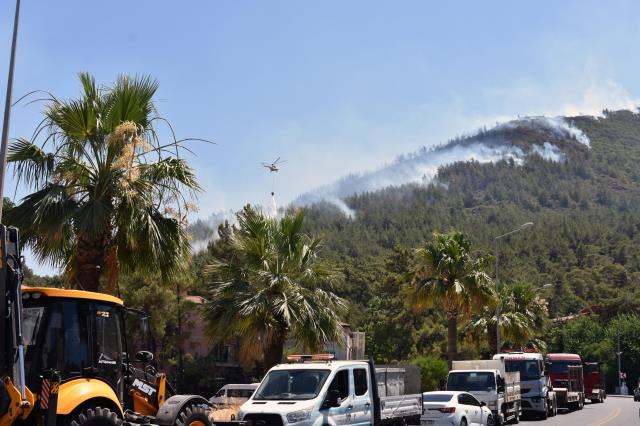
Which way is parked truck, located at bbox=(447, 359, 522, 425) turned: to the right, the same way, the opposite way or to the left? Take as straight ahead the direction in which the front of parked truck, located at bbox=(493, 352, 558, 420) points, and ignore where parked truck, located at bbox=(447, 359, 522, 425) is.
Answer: the same way

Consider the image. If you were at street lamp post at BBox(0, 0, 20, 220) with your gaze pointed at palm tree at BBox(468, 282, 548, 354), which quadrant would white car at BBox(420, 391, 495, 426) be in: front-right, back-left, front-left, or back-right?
front-right

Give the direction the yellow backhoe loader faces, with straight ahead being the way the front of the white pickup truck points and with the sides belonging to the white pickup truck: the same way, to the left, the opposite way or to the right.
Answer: the opposite way

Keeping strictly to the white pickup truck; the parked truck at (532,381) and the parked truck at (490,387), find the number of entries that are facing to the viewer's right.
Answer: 0

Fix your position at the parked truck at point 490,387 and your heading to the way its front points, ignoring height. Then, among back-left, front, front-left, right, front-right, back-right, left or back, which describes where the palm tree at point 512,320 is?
back-right

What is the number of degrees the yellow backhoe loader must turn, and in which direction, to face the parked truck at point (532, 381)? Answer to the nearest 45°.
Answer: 0° — it already faces it

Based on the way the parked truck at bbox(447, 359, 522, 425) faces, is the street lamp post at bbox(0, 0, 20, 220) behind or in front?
in front

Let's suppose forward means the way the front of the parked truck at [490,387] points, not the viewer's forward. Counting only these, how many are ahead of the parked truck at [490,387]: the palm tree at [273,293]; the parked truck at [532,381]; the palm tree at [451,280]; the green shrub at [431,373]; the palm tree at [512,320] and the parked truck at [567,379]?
1

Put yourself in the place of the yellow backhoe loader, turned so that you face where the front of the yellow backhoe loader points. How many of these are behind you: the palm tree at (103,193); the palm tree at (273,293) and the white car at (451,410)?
0

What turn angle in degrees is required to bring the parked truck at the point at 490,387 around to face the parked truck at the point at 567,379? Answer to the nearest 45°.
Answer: approximately 135° to its right

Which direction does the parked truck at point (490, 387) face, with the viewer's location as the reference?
facing the viewer and to the left of the viewer

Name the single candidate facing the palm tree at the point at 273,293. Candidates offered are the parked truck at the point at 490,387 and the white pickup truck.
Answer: the parked truck

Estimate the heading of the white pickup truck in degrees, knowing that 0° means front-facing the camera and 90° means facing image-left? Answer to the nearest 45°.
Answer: approximately 45°

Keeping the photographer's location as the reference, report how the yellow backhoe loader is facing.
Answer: facing away from the viewer and to the right of the viewer

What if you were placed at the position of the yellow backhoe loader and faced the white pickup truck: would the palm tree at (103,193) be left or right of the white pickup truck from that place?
left
